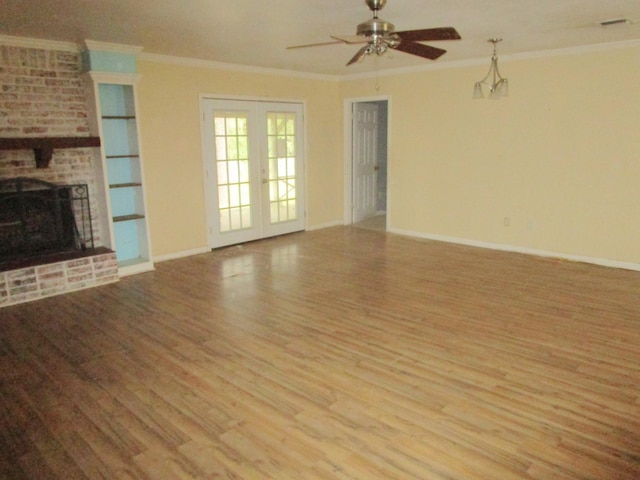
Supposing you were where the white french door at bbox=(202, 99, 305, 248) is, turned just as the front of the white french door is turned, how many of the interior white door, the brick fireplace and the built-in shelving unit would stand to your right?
2

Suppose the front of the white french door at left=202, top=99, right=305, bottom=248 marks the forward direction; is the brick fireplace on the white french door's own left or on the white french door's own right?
on the white french door's own right

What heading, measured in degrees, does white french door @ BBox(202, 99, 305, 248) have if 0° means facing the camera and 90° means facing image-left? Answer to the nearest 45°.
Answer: approximately 315°

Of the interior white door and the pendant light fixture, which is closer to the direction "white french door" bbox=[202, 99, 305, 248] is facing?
the pendant light fixture

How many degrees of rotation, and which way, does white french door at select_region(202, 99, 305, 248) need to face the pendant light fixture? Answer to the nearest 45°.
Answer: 0° — it already faces it

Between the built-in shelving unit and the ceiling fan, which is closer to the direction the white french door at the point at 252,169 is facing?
the ceiling fan

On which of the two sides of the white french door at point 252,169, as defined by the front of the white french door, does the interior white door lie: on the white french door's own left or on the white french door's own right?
on the white french door's own left

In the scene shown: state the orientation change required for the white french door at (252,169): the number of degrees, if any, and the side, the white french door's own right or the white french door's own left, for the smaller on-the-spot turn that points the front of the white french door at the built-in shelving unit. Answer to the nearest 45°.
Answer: approximately 90° to the white french door's own right

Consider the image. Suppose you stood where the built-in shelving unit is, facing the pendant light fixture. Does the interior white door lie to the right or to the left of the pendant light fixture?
left

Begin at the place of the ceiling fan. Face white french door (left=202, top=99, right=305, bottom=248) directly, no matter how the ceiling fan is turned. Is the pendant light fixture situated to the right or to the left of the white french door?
right

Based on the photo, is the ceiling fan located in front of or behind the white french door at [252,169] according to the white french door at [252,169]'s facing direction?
in front
